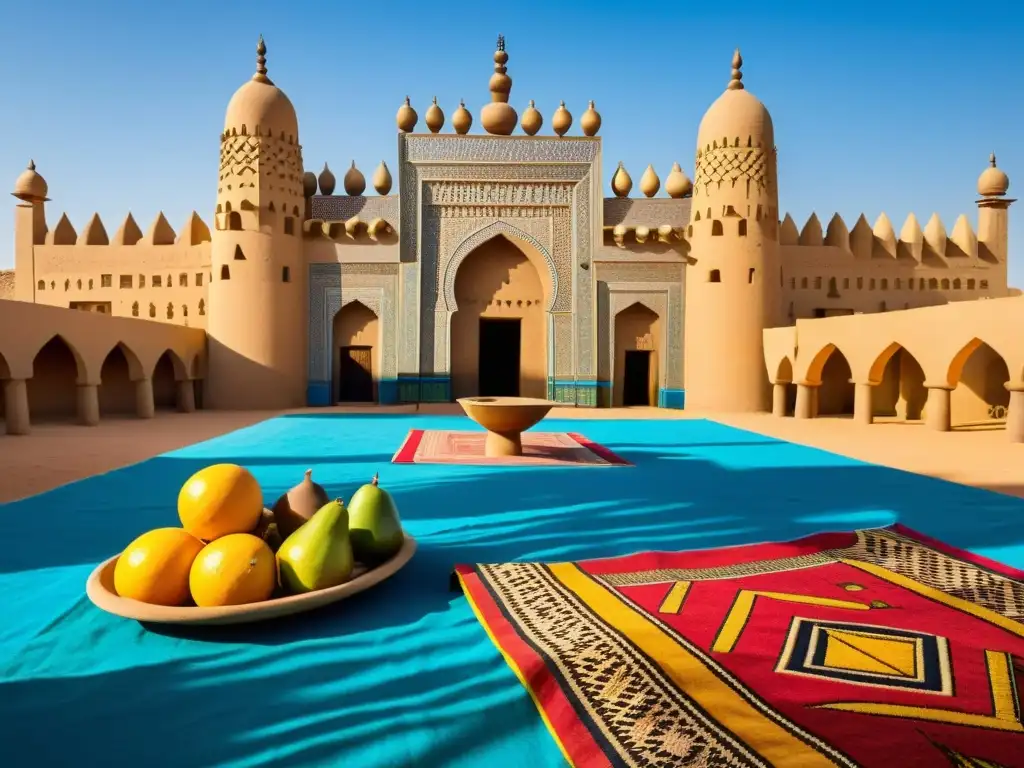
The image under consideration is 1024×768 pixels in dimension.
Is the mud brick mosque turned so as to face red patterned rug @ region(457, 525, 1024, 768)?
yes

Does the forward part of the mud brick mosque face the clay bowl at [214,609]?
yes

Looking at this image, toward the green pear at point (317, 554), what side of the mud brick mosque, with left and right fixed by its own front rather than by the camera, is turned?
front

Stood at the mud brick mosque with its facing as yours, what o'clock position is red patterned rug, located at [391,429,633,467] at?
The red patterned rug is roughly at 12 o'clock from the mud brick mosque.

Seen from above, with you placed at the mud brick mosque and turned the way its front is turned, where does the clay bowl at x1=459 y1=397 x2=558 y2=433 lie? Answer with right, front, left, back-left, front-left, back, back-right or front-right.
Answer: front

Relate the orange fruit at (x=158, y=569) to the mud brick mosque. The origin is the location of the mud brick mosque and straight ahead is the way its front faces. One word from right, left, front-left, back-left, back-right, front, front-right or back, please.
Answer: front

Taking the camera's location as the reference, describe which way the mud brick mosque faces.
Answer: facing the viewer

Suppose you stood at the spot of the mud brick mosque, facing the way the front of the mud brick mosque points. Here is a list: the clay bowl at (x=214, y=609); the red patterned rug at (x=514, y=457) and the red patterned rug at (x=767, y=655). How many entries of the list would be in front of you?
3

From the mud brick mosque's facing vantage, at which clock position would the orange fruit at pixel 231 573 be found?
The orange fruit is roughly at 12 o'clock from the mud brick mosque.

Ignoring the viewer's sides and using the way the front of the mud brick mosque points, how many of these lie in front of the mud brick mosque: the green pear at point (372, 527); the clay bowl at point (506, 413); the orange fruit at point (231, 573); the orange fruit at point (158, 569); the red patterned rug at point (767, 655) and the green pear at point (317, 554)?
6

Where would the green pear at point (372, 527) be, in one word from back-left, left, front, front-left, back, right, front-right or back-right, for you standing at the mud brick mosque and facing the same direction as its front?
front
